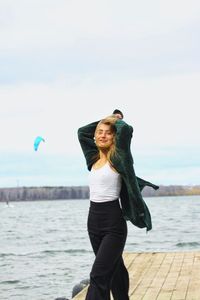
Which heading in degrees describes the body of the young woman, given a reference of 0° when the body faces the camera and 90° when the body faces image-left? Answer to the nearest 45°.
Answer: approximately 45°
